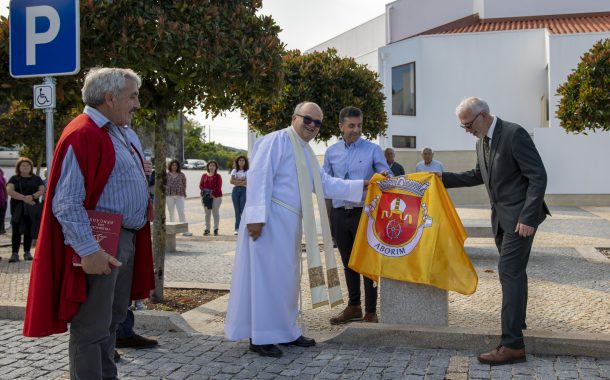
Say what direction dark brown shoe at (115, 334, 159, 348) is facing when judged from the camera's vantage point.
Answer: facing to the right of the viewer

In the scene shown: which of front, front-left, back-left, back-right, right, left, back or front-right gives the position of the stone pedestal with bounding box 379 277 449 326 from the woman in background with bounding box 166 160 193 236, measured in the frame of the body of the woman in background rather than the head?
front

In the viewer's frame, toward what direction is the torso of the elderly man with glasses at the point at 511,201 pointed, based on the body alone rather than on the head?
to the viewer's left

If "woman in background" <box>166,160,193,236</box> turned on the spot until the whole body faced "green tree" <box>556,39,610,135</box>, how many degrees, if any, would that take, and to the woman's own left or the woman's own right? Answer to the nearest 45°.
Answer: approximately 45° to the woman's own left

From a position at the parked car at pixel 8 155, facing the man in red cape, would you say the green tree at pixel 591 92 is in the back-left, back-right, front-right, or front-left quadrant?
front-left

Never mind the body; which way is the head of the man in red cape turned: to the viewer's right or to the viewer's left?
to the viewer's right

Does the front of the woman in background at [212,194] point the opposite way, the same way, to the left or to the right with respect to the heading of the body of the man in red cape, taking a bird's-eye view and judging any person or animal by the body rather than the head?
to the right

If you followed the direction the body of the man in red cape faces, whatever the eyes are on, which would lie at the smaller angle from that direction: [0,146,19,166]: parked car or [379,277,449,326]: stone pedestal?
the stone pedestal

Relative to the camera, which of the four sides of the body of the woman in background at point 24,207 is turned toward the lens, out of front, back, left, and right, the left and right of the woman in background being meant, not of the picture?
front

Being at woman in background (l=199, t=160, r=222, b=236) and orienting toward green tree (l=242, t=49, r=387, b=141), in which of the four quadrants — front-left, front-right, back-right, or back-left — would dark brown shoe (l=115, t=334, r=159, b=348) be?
front-right

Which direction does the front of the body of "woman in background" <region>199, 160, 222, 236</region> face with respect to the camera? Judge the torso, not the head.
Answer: toward the camera

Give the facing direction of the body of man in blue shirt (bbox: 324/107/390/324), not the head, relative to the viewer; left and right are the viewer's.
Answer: facing the viewer

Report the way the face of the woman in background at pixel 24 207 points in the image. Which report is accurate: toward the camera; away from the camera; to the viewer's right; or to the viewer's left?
toward the camera

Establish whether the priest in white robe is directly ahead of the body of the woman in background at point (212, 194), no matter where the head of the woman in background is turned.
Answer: yes

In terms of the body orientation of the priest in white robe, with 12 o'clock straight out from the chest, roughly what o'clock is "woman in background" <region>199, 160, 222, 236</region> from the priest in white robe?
The woman in background is roughly at 7 o'clock from the priest in white robe.

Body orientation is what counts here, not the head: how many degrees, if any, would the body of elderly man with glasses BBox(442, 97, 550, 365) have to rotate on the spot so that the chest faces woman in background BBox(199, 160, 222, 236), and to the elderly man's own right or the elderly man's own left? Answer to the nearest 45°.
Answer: approximately 45° to the elderly man's own right
